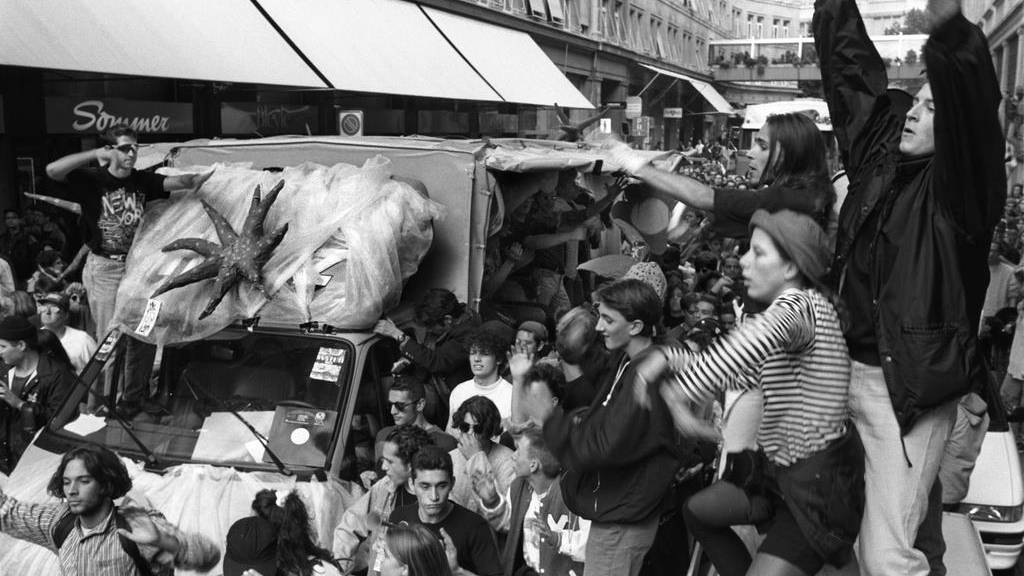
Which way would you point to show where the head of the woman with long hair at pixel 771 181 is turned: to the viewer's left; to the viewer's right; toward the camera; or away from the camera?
to the viewer's left

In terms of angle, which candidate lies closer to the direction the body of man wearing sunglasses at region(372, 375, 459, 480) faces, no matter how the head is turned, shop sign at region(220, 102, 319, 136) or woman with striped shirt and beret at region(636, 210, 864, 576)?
the woman with striped shirt and beret

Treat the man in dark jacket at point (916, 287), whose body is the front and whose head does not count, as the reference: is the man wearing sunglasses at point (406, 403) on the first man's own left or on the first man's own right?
on the first man's own right

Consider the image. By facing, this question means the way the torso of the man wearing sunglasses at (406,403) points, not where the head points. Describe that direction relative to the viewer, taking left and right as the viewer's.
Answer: facing the viewer and to the left of the viewer

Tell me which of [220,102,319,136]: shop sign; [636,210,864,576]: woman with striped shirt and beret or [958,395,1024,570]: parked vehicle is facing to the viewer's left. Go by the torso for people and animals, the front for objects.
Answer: the woman with striped shirt and beret

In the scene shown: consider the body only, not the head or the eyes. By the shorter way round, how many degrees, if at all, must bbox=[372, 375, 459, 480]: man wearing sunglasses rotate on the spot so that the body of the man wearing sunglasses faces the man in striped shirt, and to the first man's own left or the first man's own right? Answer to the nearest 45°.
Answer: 0° — they already face them

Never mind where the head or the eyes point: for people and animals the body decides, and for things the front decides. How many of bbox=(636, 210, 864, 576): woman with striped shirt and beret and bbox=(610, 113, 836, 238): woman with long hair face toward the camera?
0

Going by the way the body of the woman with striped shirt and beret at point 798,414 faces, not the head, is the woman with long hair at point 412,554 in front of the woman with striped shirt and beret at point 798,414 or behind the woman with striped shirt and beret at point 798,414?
in front

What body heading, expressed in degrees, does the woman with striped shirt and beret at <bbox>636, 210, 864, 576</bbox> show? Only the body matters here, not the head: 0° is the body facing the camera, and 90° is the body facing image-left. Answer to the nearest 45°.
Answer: approximately 90°

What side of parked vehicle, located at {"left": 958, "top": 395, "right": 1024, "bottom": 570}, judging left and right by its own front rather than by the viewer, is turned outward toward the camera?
front

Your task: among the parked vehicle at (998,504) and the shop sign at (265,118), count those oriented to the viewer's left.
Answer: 0

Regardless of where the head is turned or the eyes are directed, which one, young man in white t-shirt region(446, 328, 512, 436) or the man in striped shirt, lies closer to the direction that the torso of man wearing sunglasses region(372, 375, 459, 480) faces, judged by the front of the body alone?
the man in striped shirt

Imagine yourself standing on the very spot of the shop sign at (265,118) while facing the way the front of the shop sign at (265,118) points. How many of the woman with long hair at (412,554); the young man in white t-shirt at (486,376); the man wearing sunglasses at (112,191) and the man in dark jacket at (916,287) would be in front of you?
4

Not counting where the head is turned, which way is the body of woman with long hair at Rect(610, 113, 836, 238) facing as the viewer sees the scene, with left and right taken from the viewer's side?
facing to the left of the viewer

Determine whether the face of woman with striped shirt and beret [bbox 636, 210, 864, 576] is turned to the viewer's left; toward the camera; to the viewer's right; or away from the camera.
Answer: to the viewer's left

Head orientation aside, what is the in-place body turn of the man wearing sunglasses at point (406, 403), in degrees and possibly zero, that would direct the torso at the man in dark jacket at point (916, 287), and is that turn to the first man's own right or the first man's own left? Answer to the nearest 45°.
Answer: approximately 90° to the first man's own left
